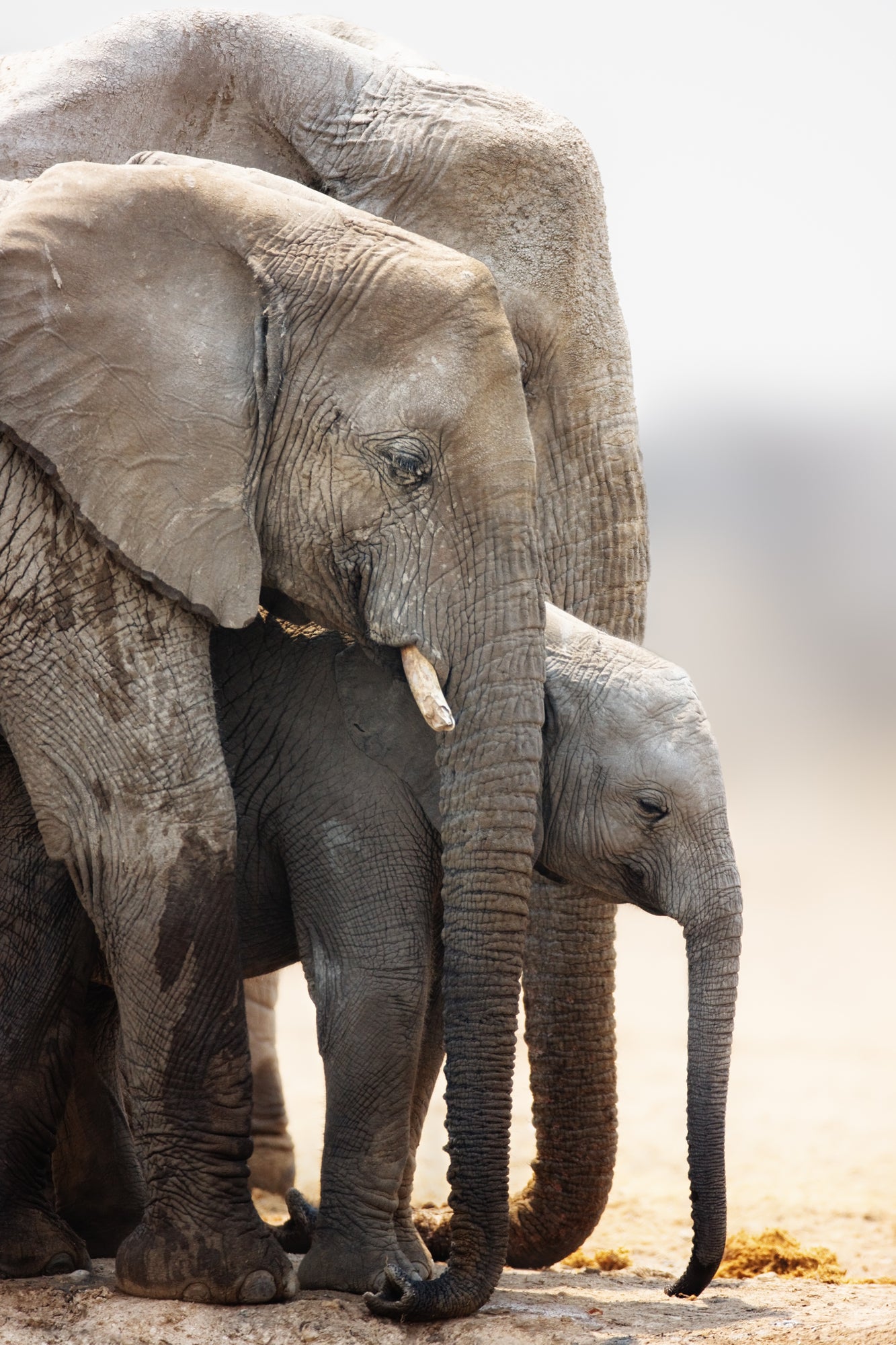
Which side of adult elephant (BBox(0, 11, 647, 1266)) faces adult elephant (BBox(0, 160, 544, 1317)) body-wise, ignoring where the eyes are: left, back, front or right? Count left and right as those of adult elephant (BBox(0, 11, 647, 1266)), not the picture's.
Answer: right

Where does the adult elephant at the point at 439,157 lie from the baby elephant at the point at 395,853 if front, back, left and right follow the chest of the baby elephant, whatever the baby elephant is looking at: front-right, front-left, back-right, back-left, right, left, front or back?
left

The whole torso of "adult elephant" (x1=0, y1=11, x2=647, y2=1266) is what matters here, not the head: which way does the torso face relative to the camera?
to the viewer's right

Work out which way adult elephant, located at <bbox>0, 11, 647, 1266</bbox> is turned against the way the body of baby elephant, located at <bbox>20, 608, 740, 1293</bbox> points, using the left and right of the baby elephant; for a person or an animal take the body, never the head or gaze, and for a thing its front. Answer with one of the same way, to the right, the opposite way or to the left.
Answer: the same way

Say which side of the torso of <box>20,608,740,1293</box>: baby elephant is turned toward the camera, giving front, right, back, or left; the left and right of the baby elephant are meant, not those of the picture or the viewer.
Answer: right

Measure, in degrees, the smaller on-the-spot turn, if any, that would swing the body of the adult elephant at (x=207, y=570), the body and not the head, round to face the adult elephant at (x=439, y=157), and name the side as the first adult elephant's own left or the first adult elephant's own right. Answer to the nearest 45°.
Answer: approximately 90° to the first adult elephant's own left

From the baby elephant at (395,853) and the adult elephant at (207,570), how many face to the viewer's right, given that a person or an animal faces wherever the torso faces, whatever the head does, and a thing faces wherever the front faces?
2

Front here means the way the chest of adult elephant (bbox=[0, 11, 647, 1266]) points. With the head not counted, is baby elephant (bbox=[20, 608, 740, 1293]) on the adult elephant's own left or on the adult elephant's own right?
on the adult elephant's own right

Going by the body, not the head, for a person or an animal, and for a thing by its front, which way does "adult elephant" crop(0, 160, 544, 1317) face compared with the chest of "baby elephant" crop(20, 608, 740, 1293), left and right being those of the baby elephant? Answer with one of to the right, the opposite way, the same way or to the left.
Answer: the same way

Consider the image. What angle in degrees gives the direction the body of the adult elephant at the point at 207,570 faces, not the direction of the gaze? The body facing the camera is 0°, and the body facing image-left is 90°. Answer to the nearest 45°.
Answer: approximately 270°
